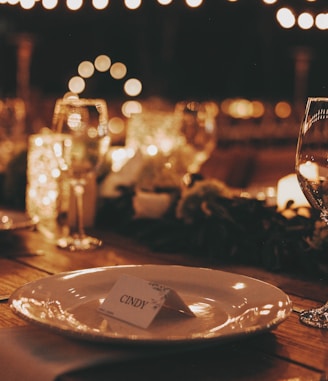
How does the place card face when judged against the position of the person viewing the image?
facing the viewer and to the left of the viewer

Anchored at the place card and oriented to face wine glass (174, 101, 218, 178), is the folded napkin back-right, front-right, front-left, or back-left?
back-left

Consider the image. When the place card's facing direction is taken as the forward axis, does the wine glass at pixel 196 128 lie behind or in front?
behind
